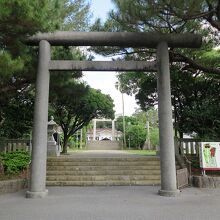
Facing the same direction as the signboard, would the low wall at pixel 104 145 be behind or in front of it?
behind

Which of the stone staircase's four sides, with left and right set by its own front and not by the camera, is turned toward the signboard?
left

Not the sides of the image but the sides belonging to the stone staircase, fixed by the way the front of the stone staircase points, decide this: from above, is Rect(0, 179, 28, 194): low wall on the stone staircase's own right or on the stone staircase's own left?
on the stone staircase's own right

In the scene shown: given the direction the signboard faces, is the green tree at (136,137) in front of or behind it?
behind

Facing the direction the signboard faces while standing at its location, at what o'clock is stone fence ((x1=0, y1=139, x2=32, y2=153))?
The stone fence is roughly at 3 o'clock from the signboard.

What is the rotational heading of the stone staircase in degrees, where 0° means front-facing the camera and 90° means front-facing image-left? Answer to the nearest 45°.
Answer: approximately 0°

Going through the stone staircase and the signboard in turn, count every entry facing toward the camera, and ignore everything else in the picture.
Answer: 2

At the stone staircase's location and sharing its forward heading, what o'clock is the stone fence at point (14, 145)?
The stone fence is roughly at 4 o'clock from the stone staircase.

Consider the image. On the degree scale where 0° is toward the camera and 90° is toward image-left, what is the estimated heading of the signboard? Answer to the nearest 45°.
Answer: approximately 0°

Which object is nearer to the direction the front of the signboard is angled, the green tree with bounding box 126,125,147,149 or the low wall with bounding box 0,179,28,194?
the low wall
